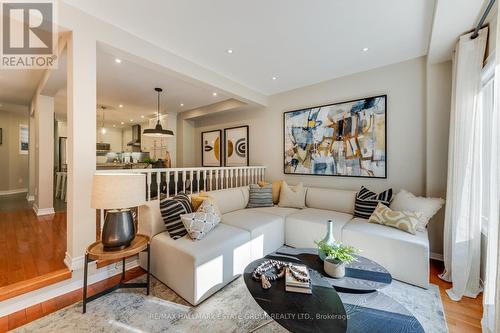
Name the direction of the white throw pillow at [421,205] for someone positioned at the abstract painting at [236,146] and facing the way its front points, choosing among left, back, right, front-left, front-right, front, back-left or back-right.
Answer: left

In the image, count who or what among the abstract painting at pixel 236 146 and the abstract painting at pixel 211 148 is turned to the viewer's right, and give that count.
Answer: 0

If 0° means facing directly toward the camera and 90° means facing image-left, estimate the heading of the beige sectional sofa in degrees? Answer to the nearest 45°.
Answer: approximately 0°

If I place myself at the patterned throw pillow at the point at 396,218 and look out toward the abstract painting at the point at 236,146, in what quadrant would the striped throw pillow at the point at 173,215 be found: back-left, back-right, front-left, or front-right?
front-left

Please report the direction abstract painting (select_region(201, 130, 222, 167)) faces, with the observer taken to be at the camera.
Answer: facing the viewer and to the left of the viewer

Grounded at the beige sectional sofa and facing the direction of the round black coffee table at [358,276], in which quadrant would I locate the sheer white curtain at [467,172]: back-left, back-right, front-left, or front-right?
front-left

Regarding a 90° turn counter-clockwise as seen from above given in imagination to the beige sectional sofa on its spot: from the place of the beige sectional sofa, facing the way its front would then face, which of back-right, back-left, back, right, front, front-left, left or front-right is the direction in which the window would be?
front

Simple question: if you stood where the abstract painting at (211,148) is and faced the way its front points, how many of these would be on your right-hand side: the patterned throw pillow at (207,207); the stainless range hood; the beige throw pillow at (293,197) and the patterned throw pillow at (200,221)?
1

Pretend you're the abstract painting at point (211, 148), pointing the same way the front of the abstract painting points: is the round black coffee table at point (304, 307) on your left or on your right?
on your left

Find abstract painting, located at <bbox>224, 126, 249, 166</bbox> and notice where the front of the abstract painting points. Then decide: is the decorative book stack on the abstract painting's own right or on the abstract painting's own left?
on the abstract painting's own left

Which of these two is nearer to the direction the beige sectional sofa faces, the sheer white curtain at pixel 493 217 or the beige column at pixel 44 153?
the sheer white curtain

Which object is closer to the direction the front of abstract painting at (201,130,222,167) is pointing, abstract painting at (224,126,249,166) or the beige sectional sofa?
the beige sectional sofa

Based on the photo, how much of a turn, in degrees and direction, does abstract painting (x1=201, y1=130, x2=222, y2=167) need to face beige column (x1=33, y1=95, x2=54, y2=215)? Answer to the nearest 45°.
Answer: approximately 45° to its right
